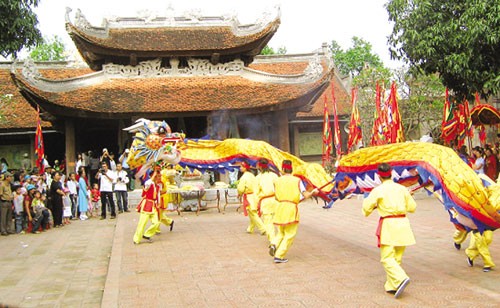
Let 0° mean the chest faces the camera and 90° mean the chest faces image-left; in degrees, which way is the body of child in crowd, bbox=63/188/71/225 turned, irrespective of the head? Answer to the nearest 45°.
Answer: approximately 315°

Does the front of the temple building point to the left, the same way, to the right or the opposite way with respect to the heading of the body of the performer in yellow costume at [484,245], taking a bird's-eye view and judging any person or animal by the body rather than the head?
to the left

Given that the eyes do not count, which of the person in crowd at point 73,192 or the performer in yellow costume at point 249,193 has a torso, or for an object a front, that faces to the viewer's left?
the performer in yellow costume

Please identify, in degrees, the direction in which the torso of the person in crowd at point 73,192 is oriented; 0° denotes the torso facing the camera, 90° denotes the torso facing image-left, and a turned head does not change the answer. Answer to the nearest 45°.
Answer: approximately 315°

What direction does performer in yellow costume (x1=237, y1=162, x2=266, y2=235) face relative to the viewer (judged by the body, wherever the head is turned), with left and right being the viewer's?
facing to the left of the viewer

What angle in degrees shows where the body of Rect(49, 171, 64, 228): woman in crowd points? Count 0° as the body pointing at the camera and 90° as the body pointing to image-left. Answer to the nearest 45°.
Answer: approximately 315°
